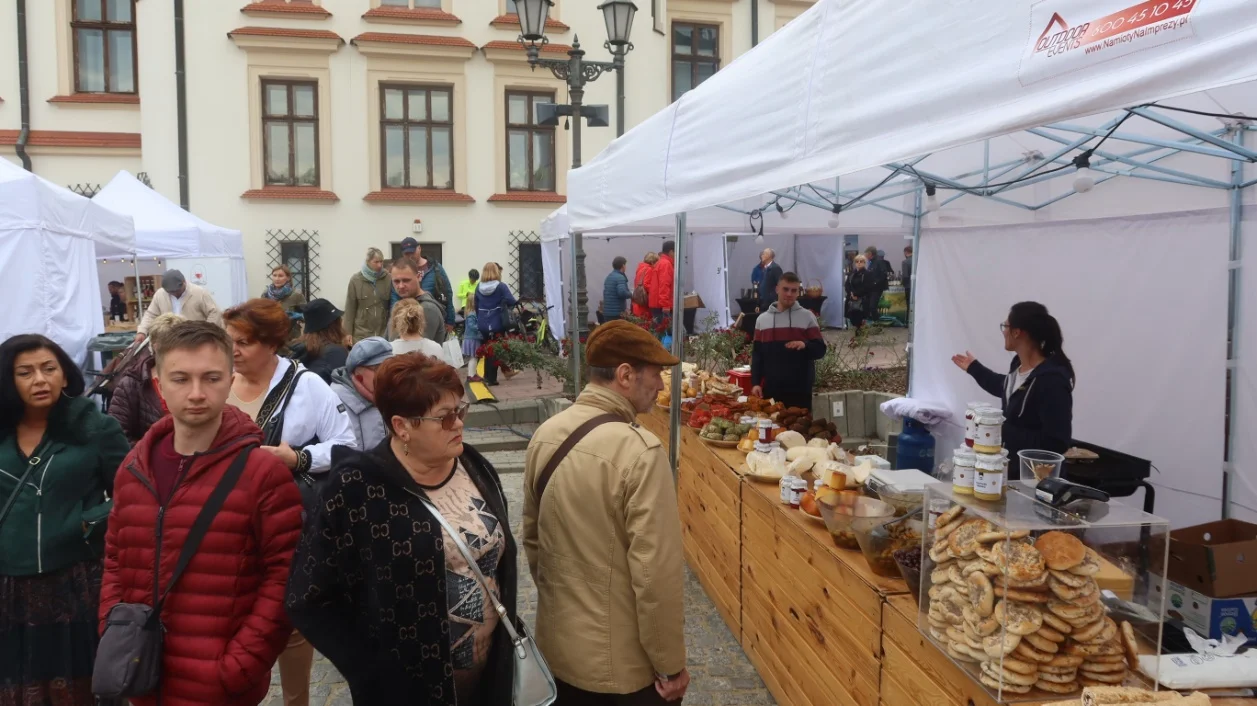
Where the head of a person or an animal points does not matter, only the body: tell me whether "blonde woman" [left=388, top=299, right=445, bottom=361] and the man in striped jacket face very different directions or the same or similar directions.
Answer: very different directions

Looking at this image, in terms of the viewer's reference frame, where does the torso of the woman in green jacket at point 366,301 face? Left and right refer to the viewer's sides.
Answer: facing the viewer and to the right of the viewer

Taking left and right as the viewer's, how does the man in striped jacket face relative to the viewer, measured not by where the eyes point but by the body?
facing the viewer

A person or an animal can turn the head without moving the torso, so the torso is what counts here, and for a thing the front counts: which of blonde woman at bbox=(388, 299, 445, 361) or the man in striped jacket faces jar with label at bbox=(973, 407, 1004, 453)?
the man in striped jacket

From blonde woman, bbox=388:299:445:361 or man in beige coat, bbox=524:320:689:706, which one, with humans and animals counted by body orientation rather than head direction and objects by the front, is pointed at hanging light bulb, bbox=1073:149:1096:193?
the man in beige coat

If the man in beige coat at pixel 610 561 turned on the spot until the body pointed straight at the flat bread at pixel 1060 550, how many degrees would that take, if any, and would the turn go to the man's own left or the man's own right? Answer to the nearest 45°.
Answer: approximately 90° to the man's own right

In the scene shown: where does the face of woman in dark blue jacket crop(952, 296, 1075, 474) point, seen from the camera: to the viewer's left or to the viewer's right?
to the viewer's left

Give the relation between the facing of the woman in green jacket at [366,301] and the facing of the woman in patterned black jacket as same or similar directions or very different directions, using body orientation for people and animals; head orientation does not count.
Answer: same or similar directions

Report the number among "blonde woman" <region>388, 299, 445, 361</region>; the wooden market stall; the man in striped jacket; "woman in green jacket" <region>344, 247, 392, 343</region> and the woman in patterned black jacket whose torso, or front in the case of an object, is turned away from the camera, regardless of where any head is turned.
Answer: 1

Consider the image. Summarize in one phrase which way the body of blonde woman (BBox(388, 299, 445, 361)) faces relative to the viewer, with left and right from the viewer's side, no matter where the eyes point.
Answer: facing away from the viewer

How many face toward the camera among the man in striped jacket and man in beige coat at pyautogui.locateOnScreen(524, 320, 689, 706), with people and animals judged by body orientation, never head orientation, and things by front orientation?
1

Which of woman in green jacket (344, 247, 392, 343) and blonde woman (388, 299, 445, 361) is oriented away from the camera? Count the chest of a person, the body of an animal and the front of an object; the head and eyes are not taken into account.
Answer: the blonde woman

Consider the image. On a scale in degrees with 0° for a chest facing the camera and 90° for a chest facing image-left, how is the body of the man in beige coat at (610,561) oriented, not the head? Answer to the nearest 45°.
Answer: approximately 225°

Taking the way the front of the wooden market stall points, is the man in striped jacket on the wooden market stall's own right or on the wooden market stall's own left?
on the wooden market stall's own right

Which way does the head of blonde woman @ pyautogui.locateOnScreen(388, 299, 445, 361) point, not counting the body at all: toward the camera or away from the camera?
away from the camera
